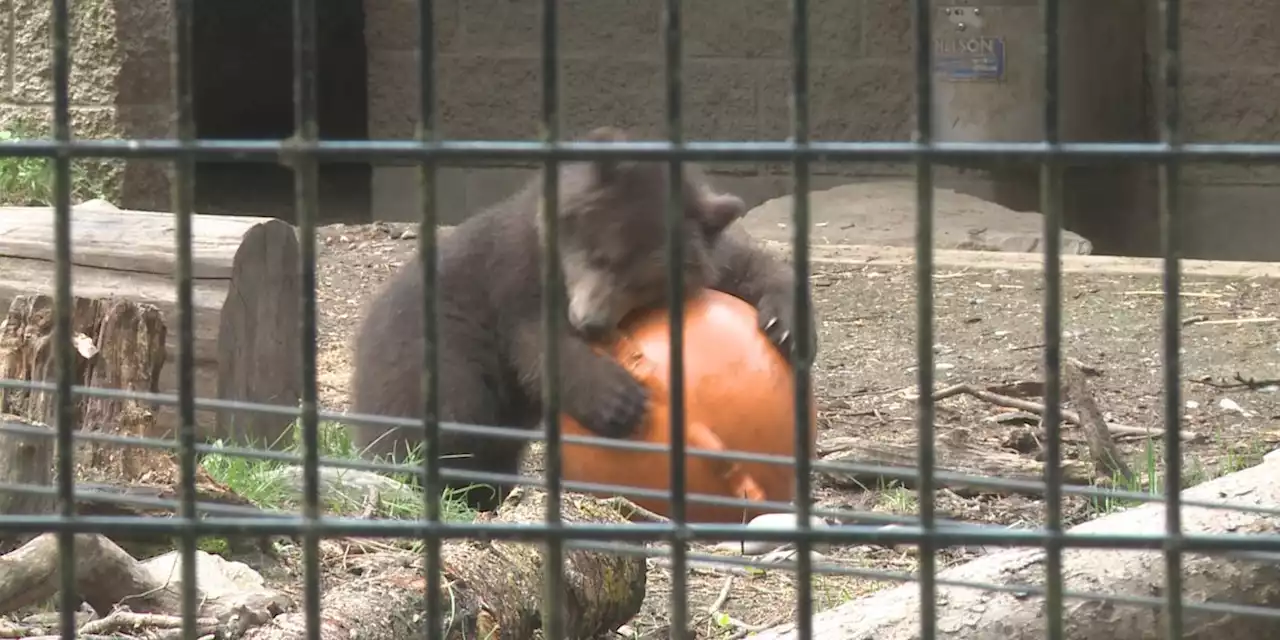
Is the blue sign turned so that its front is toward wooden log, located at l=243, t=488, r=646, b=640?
yes

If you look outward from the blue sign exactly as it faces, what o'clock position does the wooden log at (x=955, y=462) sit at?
The wooden log is roughly at 12 o'clock from the blue sign.

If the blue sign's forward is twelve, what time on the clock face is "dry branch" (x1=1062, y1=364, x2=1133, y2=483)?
The dry branch is roughly at 12 o'clock from the blue sign.

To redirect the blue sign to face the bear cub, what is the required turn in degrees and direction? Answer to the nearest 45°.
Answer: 0° — it already faces it

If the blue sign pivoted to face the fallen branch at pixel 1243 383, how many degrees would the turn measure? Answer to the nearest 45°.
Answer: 0° — it already faces it

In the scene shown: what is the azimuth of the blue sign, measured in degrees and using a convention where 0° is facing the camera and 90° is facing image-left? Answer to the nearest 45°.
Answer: approximately 0°
